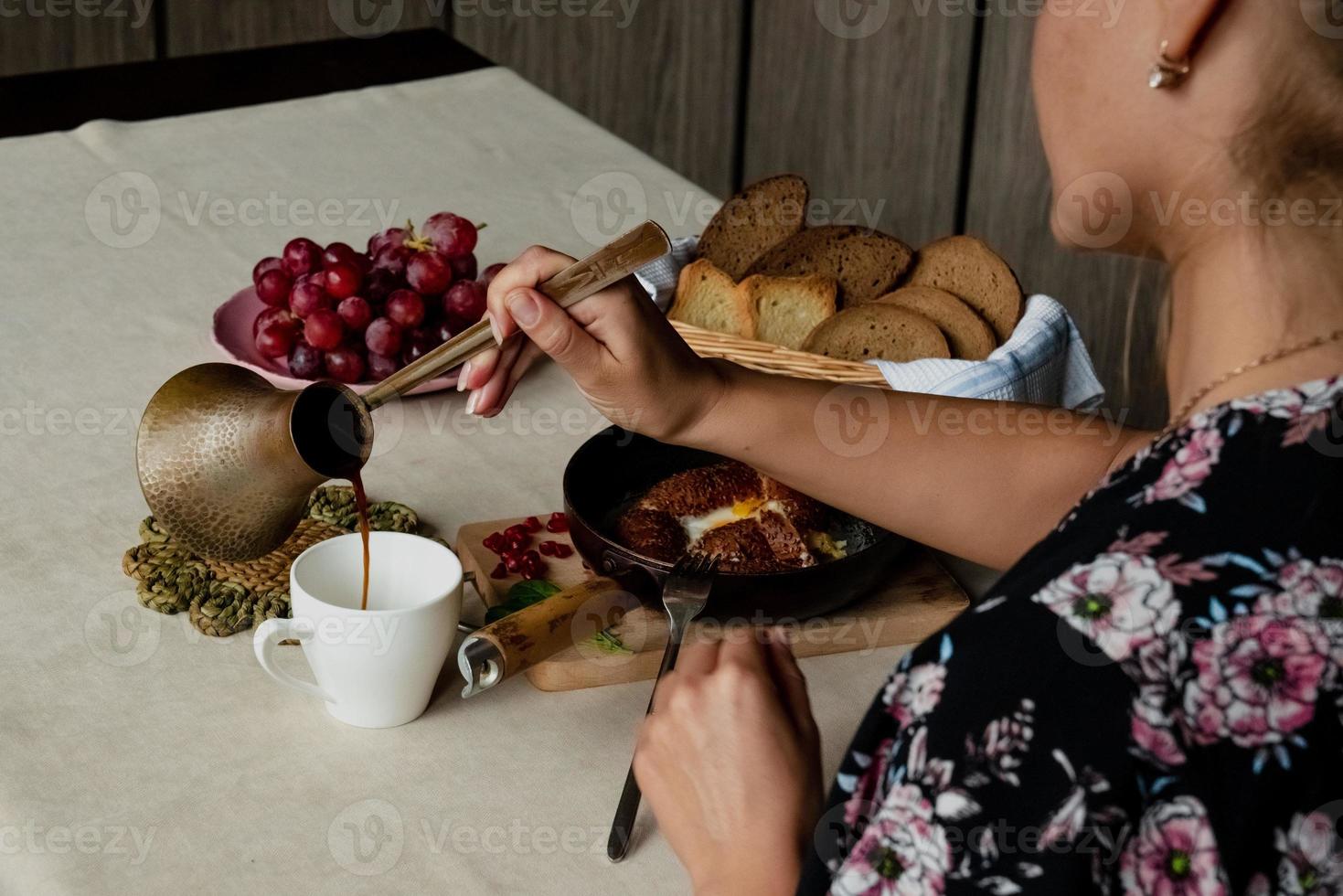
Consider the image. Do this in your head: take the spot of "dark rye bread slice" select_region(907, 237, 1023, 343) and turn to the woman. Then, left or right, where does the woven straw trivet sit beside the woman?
right

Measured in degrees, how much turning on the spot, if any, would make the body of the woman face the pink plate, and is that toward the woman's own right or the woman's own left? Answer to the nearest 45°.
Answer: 0° — they already face it

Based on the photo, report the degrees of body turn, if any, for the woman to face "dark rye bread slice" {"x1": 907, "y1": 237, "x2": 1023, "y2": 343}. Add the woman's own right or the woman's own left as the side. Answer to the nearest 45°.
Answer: approximately 45° to the woman's own right

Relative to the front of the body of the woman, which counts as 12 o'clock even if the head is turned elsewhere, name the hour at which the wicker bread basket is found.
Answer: The wicker bread basket is roughly at 1 o'clock from the woman.

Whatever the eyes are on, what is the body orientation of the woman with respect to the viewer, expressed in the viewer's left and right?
facing away from the viewer and to the left of the viewer

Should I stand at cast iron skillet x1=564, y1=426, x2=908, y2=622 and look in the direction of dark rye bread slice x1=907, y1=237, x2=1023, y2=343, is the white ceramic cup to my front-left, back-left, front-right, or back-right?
back-left

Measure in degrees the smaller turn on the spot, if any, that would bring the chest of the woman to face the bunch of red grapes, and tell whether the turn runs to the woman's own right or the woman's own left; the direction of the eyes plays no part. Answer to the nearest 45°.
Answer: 0° — they already face it
